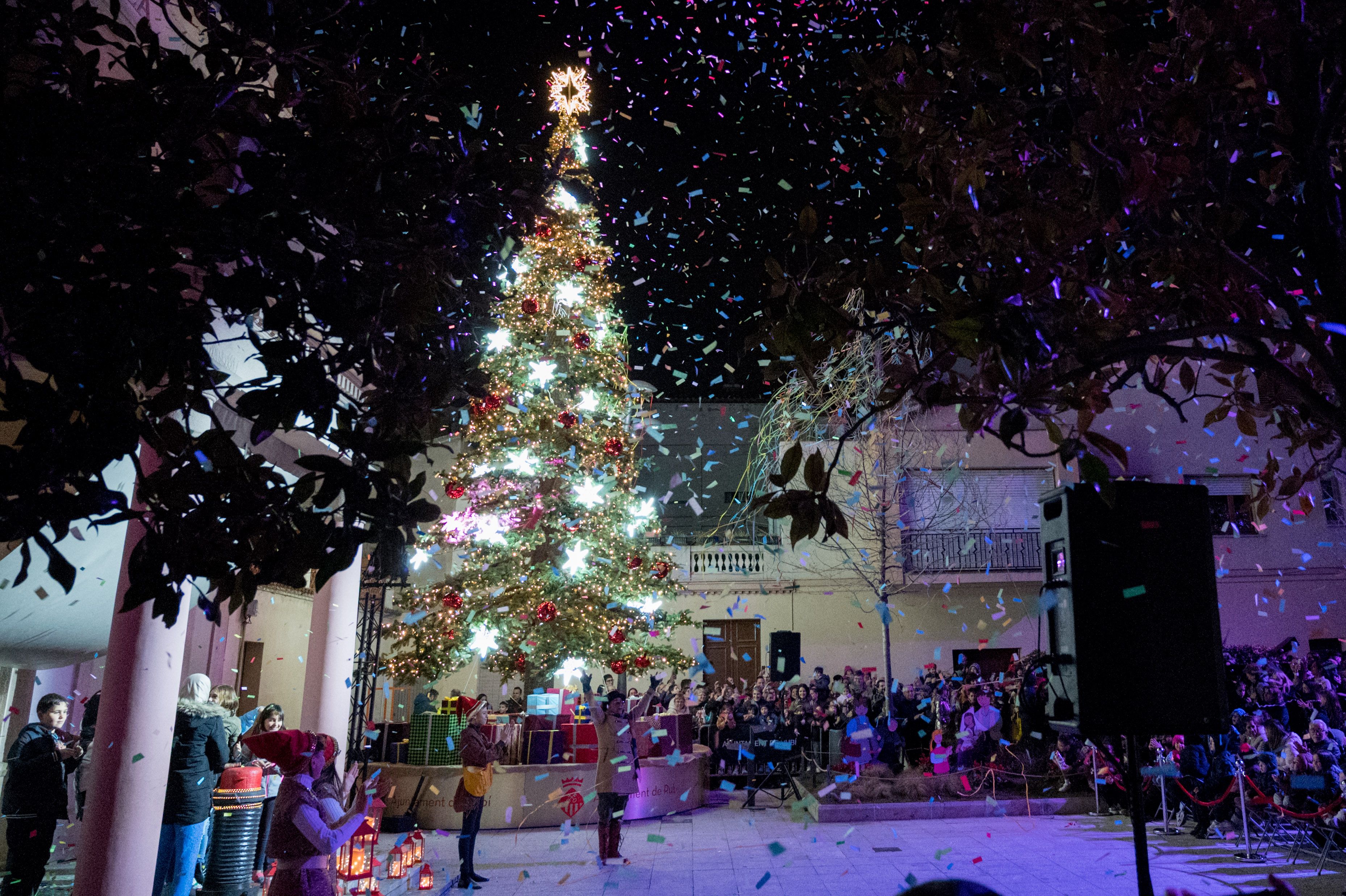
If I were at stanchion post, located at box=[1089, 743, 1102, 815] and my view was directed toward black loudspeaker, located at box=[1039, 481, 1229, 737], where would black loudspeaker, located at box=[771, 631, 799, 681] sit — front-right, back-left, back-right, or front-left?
back-right

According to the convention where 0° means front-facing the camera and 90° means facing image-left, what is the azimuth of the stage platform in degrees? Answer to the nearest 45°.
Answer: approximately 0°

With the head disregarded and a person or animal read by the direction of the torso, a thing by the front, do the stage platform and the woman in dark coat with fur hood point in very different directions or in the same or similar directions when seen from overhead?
very different directions

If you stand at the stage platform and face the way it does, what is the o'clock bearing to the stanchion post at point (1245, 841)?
The stanchion post is roughly at 10 o'clock from the stage platform.

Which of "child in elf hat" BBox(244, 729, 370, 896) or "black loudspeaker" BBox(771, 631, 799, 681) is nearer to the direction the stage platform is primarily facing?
the child in elf hat

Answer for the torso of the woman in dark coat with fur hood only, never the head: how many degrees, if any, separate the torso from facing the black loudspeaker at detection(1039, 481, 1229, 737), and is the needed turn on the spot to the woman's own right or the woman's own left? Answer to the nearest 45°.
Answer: approximately 90° to the woman's own right

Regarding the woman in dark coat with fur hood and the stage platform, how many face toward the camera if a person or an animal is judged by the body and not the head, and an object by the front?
1

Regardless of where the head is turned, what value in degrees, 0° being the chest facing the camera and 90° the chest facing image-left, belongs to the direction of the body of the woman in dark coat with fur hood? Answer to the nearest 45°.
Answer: approximately 225°

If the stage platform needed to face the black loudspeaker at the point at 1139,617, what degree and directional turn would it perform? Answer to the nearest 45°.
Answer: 0° — it already faces it
